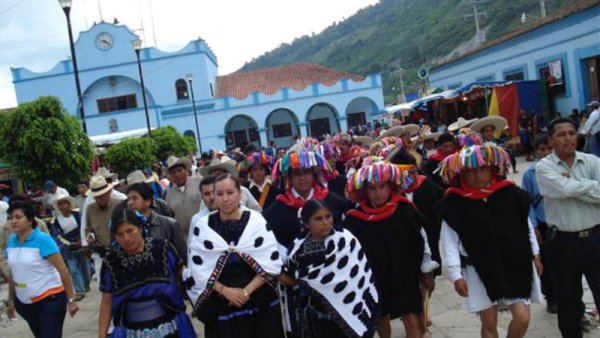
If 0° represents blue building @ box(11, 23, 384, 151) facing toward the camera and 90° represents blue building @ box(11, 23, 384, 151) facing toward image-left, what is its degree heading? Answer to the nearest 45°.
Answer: approximately 0°

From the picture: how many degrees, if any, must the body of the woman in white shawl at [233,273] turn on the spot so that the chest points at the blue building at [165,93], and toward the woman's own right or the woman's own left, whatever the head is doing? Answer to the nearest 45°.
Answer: approximately 180°

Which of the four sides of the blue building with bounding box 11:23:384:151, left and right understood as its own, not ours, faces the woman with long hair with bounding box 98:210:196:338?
front

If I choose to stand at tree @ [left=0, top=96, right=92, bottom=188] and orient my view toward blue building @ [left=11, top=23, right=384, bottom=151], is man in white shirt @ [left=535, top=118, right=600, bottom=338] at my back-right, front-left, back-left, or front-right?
back-right

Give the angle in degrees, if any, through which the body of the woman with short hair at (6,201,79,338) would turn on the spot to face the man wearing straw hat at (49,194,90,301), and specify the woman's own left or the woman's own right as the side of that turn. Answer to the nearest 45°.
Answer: approximately 135° to the woman's own right

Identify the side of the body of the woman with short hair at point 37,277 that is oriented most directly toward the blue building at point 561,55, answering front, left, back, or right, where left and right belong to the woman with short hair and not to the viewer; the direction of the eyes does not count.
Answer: back

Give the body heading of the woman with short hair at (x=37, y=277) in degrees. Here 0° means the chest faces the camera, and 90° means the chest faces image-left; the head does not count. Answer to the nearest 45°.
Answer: approximately 45°

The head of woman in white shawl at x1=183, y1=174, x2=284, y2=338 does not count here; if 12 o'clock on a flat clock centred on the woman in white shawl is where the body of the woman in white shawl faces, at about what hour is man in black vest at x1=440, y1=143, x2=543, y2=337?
The man in black vest is roughly at 9 o'clock from the woman in white shawl.

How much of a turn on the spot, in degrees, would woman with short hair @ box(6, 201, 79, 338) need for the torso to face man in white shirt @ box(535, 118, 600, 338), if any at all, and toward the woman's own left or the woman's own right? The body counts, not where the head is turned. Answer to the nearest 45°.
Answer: approximately 90° to the woman's own left

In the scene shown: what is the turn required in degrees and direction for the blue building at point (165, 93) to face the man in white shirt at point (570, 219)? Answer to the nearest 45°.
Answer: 0° — it already faces them
